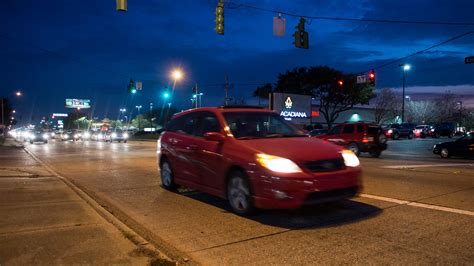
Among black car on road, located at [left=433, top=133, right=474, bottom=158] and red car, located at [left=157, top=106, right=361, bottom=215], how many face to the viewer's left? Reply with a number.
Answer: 1

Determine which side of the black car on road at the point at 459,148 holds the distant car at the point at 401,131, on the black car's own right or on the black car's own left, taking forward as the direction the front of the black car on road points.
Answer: on the black car's own right

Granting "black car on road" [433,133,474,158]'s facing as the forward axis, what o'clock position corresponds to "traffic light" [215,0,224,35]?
The traffic light is roughly at 11 o'clock from the black car on road.

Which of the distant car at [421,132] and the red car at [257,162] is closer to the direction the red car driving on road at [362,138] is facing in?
the distant car

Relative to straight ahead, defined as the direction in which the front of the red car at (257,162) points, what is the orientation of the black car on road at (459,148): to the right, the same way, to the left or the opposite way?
the opposite way

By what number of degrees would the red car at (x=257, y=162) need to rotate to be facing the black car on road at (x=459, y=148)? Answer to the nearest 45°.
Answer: approximately 90° to its left

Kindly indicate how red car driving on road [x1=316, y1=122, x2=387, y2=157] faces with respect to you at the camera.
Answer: facing away from the viewer and to the left of the viewer

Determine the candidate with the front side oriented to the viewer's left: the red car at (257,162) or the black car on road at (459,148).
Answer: the black car on road

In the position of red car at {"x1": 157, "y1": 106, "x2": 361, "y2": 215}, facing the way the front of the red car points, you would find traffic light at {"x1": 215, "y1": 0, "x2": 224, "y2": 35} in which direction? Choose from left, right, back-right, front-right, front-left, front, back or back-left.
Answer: back-left

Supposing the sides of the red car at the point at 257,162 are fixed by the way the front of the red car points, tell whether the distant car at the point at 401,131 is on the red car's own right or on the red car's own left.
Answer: on the red car's own left

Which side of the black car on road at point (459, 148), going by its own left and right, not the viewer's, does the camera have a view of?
left
